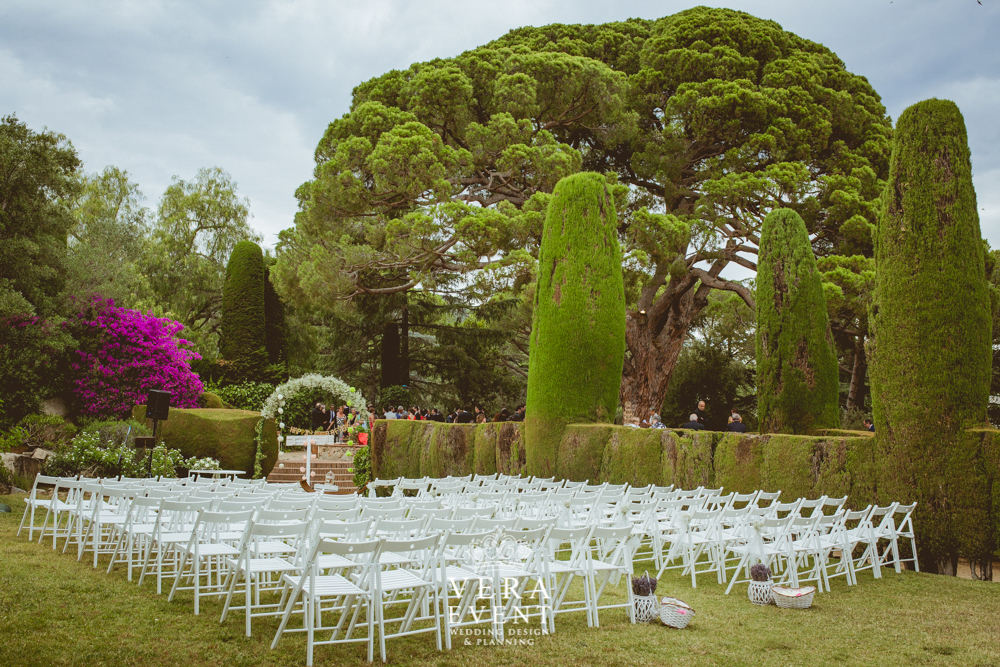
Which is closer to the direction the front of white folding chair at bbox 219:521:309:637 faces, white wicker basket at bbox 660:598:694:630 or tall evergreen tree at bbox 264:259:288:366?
the tall evergreen tree

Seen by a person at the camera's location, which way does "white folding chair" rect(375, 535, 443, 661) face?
facing away from the viewer and to the left of the viewer

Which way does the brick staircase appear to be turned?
toward the camera

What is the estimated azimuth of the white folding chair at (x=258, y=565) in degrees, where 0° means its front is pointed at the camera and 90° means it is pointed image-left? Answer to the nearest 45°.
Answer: approximately 135°

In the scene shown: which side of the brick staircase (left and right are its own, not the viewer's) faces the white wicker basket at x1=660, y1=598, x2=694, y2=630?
front

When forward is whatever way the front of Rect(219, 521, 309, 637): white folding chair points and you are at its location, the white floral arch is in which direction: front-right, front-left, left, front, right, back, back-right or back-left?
front-right

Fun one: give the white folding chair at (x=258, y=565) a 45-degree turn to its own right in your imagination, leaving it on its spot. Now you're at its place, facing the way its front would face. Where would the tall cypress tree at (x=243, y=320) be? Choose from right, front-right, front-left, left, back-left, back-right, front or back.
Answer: front

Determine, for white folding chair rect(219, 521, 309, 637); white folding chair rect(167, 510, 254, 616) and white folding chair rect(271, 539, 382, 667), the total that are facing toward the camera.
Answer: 0

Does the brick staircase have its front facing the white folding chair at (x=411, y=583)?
yes

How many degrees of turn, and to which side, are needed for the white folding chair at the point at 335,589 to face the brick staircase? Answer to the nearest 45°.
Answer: approximately 45° to its right

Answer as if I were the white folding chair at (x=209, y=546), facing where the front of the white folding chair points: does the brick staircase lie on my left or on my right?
on my right

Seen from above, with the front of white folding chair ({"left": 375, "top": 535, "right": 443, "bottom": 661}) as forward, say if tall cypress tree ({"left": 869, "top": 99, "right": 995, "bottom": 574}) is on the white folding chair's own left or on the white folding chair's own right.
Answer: on the white folding chair's own right

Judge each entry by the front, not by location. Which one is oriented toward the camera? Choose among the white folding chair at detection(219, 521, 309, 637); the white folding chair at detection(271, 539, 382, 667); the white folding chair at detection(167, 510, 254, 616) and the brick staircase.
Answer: the brick staircase

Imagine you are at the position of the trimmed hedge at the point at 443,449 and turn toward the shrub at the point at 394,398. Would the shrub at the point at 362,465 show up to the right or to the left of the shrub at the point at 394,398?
left
